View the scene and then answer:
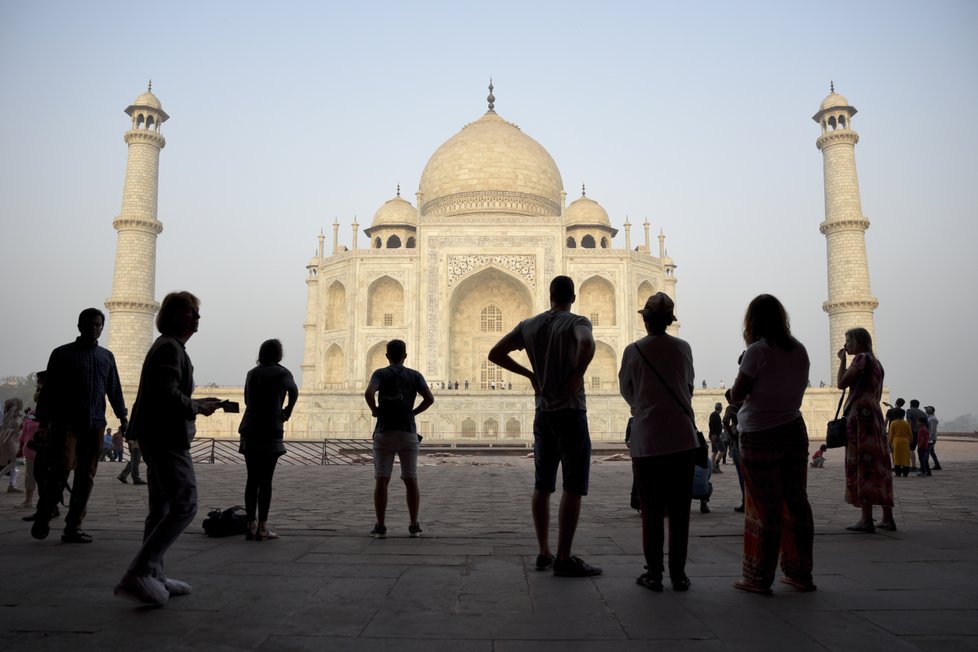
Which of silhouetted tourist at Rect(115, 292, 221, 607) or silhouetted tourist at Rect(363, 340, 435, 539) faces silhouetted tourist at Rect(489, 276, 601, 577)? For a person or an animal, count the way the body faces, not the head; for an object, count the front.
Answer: silhouetted tourist at Rect(115, 292, 221, 607)

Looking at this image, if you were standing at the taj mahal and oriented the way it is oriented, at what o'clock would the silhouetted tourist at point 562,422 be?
The silhouetted tourist is roughly at 12 o'clock from the taj mahal.

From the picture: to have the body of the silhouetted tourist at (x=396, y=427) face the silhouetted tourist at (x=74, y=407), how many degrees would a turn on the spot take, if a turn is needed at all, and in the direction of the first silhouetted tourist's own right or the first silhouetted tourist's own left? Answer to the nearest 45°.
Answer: approximately 90° to the first silhouetted tourist's own left

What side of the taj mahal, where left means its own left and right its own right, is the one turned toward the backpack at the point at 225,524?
front

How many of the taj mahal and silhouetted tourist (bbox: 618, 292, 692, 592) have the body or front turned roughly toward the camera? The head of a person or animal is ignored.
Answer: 1

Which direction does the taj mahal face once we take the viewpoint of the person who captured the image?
facing the viewer

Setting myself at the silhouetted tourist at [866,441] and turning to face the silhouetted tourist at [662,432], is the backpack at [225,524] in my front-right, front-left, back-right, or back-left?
front-right

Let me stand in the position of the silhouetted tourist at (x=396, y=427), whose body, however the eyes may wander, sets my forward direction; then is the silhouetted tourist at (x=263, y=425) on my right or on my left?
on my left

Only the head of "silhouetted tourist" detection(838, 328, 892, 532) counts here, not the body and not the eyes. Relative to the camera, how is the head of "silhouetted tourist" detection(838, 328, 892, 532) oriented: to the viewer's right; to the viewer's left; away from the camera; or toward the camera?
to the viewer's left

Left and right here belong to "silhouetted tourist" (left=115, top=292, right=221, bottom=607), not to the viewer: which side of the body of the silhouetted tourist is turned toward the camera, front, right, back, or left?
right

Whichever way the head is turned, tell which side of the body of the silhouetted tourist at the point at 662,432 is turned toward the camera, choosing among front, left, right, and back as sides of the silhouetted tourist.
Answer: back

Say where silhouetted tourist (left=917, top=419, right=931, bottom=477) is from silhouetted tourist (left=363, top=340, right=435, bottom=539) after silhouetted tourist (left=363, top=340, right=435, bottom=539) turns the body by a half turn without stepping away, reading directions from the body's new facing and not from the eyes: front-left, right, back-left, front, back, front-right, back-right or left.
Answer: back-left

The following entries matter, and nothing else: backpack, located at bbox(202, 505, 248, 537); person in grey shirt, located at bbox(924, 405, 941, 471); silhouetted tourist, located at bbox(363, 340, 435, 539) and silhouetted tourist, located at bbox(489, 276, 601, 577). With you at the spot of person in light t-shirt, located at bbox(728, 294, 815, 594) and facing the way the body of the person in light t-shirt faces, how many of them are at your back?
0

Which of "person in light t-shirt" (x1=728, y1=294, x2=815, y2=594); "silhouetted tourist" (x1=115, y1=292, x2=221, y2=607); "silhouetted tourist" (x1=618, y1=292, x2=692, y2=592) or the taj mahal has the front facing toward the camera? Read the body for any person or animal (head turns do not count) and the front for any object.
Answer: the taj mahal

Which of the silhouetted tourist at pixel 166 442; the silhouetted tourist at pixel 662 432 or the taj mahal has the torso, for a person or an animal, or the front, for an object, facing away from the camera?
the silhouetted tourist at pixel 662 432

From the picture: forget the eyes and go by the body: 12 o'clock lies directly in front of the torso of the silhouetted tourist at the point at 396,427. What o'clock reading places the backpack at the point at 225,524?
The backpack is roughly at 9 o'clock from the silhouetted tourist.

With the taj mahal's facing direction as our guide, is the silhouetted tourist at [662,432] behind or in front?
in front

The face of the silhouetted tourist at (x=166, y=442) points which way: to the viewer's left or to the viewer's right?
to the viewer's right

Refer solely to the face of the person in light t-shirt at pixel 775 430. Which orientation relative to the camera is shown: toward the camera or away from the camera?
away from the camera
